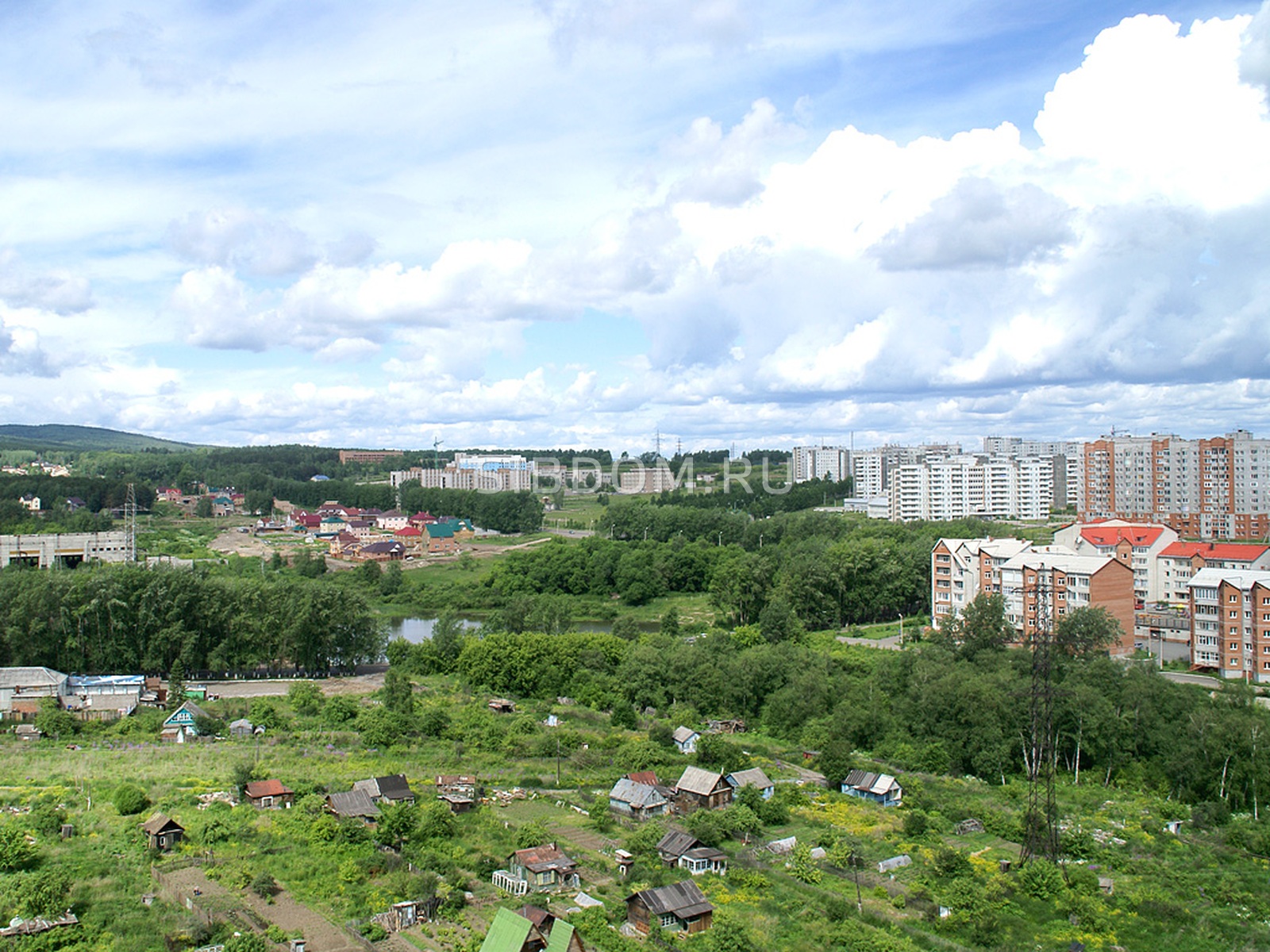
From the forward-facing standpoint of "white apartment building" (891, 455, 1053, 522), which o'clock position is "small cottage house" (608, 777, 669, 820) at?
The small cottage house is roughly at 12 o'clock from the white apartment building.

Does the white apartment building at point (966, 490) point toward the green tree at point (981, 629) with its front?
yes

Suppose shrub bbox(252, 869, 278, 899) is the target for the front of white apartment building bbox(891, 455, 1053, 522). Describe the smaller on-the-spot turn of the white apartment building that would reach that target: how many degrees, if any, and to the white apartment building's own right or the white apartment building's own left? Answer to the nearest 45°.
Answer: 0° — it already faces it

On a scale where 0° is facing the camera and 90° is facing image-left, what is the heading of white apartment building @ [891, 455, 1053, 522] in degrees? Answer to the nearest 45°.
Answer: approximately 0°

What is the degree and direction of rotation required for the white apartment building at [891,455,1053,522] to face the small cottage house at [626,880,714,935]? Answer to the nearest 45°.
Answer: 0° — it already faces it

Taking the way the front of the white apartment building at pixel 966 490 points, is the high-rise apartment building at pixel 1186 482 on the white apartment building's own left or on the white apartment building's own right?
on the white apartment building's own left

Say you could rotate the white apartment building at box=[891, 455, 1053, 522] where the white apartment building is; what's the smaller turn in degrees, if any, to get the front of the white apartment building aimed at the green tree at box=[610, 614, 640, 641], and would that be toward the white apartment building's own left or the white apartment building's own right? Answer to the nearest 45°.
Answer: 0° — it already faces it

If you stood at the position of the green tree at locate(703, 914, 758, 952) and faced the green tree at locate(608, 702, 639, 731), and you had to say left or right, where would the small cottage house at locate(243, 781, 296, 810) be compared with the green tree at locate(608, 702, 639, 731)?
left
